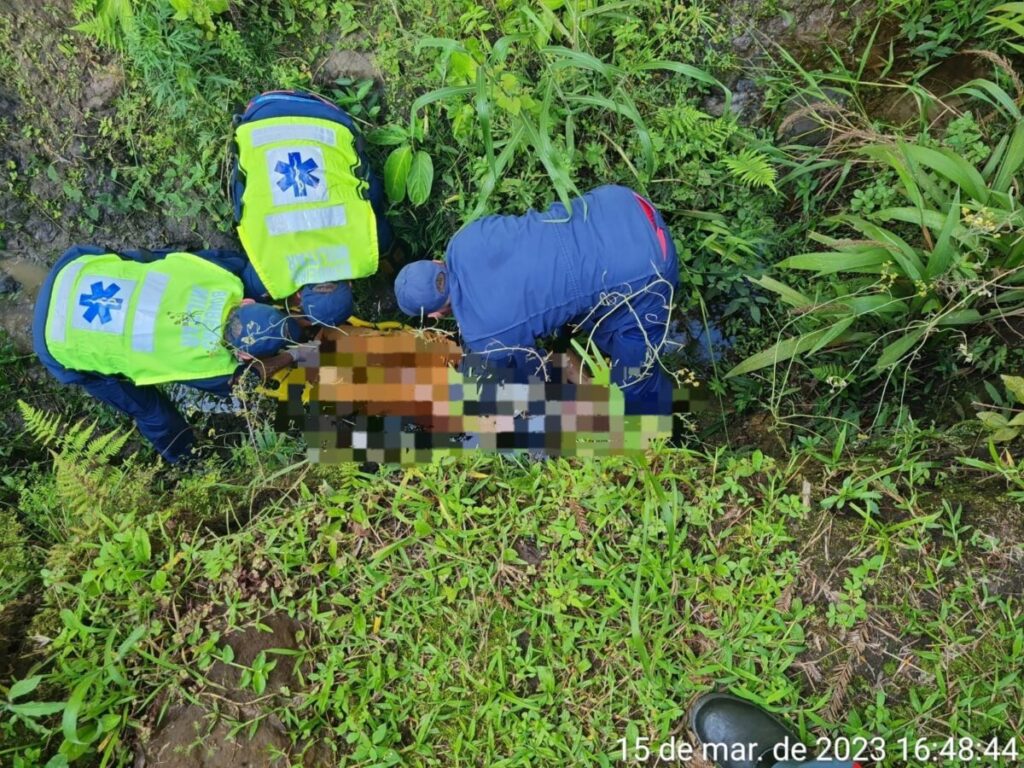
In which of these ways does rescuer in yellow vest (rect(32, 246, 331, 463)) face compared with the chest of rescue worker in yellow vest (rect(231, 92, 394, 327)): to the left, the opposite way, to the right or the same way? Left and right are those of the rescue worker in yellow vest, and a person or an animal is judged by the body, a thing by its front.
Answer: to the left

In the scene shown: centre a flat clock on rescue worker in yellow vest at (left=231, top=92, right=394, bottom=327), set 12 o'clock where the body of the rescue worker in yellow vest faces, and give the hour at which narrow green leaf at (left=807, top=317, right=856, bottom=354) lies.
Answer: The narrow green leaf is roughly at 10 o'clock from the rescue worker in yellow vest.

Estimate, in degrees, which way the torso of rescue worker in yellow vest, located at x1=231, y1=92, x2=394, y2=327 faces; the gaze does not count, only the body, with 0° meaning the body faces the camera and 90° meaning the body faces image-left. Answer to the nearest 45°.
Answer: approximately 0°

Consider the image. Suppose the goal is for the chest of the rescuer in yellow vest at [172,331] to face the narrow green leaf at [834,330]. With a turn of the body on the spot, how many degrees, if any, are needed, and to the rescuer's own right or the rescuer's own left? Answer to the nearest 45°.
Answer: approximately 45° to the rescuer's own right

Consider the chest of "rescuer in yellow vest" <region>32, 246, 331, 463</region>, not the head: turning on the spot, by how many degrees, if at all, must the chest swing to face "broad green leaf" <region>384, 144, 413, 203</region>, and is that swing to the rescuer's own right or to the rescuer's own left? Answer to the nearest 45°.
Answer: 0° — they already face it

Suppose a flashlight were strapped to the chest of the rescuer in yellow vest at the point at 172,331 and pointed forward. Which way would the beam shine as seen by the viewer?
to the viewer's right

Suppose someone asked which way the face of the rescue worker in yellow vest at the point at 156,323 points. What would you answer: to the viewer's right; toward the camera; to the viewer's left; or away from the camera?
to the viewer's right
